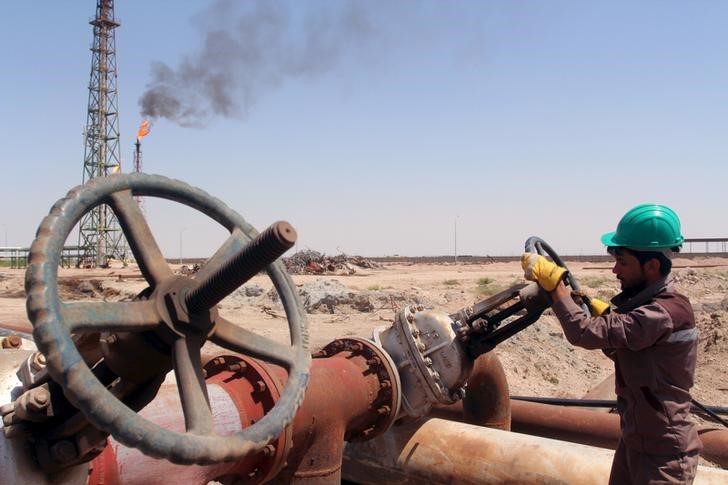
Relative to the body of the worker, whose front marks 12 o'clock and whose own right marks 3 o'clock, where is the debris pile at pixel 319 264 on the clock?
The debris pile is roughly at 2 o'clock from the worker.

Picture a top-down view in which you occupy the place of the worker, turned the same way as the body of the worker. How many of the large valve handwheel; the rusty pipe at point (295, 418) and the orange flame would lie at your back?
0

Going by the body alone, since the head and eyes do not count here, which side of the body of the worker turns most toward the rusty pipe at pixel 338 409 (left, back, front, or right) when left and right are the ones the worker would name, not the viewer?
front

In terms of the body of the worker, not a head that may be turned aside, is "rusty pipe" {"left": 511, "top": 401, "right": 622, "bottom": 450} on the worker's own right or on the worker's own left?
on the worker's own right

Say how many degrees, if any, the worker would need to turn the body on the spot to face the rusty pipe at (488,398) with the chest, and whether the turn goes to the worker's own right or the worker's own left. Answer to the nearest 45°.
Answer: approximately 45° to the worker's own right

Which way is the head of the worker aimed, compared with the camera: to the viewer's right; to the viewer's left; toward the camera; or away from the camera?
to the viewer's left

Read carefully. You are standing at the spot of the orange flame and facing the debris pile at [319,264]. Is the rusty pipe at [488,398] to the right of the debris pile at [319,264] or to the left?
right

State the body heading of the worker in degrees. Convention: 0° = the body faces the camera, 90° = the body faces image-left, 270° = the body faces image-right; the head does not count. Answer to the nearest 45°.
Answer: approximately 90°

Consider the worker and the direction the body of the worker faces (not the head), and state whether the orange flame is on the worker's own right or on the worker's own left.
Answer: on the worker's own right

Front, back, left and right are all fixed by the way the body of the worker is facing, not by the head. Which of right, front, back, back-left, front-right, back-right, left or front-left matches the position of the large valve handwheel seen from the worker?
front-left
